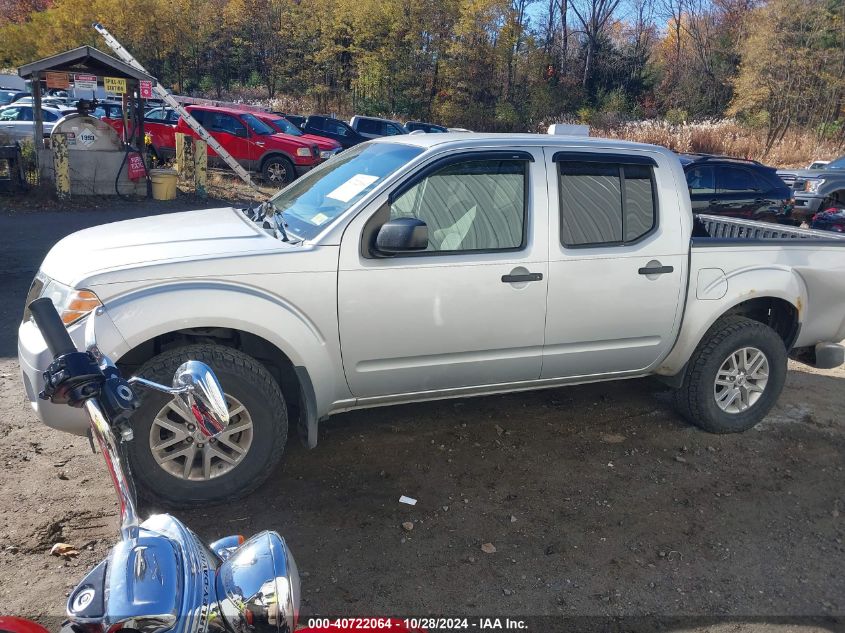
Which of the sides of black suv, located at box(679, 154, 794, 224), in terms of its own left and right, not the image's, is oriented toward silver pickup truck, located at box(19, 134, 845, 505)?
left

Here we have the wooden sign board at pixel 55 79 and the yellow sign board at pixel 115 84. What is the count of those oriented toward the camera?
2

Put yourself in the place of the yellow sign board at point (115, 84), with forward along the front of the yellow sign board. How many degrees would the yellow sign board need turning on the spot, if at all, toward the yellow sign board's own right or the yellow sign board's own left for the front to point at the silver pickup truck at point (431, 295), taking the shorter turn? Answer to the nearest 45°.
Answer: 0° — it already faces it

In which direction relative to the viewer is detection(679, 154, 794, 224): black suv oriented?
to the viewer's left

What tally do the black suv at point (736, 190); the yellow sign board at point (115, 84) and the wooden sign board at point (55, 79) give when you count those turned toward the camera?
2

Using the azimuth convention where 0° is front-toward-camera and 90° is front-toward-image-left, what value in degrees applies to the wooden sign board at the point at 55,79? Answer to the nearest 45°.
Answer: approximately 0°
